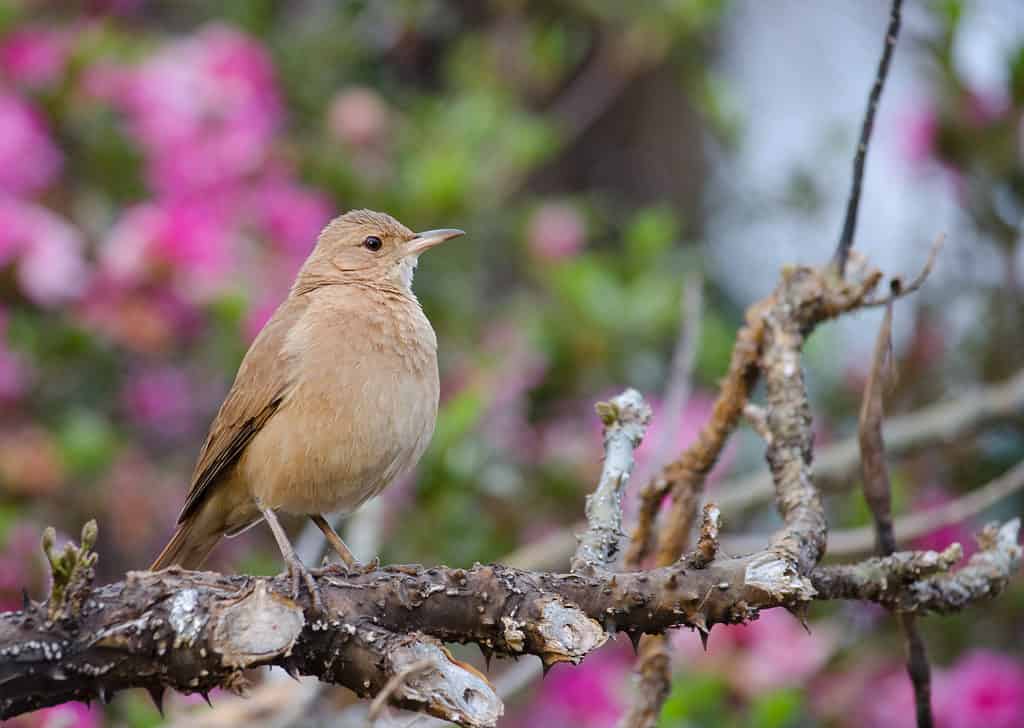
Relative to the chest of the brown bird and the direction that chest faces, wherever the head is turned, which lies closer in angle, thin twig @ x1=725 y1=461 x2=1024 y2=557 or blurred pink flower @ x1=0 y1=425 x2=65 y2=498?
the thin twig

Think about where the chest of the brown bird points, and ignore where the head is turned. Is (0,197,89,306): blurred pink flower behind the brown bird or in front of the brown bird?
behind

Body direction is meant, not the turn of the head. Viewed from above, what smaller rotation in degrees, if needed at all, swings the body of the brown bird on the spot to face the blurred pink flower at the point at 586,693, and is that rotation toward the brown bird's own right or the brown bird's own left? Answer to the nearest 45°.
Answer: approximately 90° to the brown bird's own left

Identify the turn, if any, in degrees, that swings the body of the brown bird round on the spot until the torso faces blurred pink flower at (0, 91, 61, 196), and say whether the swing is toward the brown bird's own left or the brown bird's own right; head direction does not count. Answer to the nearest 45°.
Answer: approximately 180°

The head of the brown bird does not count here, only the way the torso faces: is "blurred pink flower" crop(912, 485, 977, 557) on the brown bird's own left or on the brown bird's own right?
on the brown bird's own left

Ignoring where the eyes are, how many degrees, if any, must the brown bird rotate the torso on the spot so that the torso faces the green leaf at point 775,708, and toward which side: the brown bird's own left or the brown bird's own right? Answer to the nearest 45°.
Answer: approximately 45° to the brown bird's own left

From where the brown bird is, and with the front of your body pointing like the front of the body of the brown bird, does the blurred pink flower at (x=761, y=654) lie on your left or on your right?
on your left

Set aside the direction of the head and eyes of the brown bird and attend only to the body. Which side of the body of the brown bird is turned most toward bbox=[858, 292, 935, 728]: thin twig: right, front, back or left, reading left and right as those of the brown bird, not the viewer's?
front

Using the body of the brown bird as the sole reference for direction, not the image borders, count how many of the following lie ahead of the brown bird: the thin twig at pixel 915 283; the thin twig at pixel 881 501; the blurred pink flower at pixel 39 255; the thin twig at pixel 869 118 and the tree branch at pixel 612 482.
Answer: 4

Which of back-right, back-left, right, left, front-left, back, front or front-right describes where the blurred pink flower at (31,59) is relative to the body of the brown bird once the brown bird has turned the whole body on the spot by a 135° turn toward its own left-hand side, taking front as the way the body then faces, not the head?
front-left

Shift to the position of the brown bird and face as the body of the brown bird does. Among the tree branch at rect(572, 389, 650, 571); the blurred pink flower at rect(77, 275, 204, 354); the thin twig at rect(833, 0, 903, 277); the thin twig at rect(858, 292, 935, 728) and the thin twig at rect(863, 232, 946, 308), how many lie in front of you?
4
